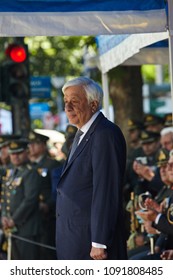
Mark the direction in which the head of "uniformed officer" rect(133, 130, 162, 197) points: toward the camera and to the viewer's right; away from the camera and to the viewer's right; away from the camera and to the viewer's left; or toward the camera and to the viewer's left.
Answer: toward the camera and to the viewer's left

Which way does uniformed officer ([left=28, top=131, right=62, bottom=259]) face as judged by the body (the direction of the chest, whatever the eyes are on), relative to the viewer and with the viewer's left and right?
facing the viewer and to the left of the viewer

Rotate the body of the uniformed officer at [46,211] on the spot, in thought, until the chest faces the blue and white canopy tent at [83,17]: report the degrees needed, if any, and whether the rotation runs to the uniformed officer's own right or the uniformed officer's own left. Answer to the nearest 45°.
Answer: approximately 45° to the uniformed officer's own left

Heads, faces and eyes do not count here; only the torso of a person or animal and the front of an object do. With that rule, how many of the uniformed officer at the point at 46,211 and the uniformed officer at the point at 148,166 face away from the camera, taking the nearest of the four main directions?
0

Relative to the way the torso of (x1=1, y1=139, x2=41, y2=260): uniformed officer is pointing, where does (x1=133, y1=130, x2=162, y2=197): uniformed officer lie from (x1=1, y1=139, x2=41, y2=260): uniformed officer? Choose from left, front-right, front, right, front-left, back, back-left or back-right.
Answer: left

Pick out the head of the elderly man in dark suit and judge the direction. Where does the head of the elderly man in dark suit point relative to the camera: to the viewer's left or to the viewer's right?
to the viewer's left

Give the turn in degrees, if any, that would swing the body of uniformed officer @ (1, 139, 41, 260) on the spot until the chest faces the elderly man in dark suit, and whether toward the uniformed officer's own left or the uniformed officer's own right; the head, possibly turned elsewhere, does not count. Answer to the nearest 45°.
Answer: approximately 45° to the uniformed officer's own left
